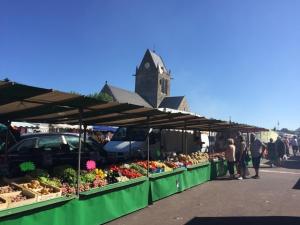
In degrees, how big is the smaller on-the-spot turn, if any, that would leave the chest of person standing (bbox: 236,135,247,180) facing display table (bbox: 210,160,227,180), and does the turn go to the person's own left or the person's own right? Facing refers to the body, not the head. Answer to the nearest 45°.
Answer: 0° — they already face it

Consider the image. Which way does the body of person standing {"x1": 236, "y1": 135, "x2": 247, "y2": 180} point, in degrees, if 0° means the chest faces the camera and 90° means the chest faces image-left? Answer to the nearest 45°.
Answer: approximately 90°

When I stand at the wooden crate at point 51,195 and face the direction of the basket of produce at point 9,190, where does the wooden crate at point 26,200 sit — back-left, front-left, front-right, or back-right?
front-left

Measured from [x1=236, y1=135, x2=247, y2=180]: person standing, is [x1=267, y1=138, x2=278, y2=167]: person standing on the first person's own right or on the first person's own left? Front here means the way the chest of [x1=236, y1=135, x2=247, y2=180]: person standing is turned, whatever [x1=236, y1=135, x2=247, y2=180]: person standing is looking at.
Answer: on the first person's own right

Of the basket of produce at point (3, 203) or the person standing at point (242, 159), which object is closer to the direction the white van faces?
the basket of produce

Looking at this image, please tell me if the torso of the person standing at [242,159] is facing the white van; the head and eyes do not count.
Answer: yes

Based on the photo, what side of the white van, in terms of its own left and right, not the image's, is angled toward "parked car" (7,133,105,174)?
front

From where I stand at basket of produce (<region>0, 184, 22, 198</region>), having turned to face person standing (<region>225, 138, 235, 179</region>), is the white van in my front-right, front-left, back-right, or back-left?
front-left
